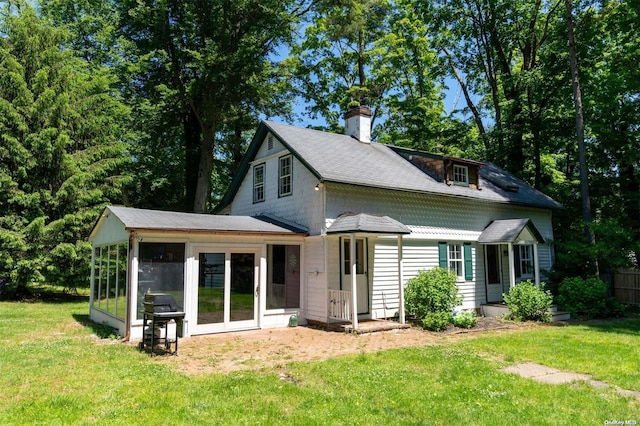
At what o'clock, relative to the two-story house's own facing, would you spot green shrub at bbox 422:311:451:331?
The green shrub is roughly at 11 o'clock from the two-story house.

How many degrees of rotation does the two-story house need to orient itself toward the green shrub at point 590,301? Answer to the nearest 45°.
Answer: approximately 45° to its left

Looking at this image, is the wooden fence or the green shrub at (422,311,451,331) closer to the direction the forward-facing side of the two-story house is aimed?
the green shrub

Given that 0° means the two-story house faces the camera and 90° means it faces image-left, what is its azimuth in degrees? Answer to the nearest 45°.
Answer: approximately 315°

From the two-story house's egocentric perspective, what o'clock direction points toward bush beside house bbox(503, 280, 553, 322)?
The bush beside house is roughly at 10 o'clock from the two-story house.

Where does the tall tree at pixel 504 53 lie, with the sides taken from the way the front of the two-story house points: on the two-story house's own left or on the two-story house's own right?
on the two-story house's own left

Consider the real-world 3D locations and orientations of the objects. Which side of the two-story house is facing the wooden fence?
left

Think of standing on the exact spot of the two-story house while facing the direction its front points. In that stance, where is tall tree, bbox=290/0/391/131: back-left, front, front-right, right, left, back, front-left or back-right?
back-left
